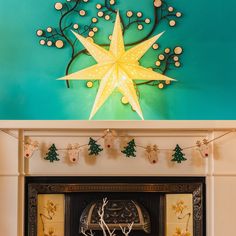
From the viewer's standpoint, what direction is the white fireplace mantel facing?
toward the camera
